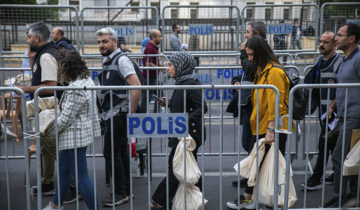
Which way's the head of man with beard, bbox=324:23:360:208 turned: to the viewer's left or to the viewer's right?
to the viewer's left

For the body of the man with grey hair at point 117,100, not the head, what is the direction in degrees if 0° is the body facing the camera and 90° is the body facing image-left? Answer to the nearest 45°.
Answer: approximately 45°

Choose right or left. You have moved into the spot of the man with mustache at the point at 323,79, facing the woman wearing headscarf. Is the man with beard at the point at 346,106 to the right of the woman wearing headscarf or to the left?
left

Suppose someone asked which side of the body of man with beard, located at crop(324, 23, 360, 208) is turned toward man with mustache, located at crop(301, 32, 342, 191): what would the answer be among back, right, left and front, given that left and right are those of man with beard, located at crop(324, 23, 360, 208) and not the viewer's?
right

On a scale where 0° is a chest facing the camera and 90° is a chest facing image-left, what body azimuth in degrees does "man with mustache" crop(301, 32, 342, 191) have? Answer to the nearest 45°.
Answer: approximately 45°

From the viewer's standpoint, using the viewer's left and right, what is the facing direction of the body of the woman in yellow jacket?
facing to the left of the viewer

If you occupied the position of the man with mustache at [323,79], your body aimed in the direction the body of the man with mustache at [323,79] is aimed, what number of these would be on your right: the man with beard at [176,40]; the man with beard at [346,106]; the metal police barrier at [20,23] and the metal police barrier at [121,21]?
3

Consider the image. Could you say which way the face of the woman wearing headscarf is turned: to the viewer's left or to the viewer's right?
to the viewer's left
